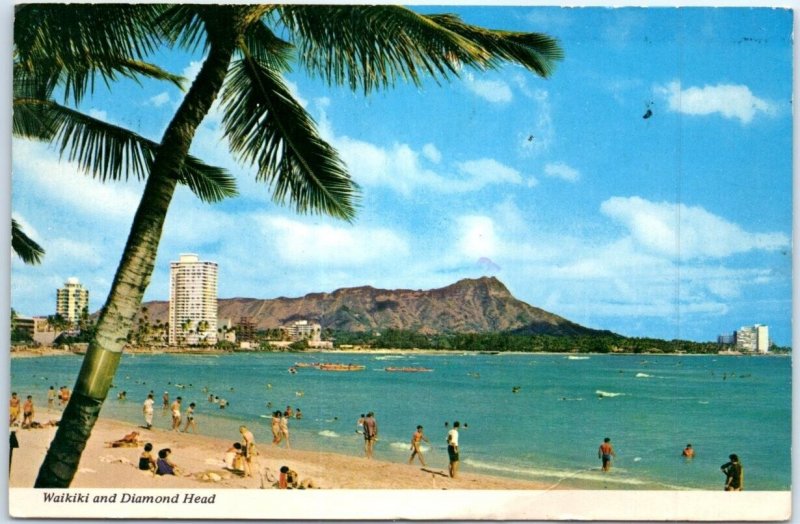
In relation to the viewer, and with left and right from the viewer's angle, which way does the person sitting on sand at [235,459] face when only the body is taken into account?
facing away from the viewer and to the right of the viewer

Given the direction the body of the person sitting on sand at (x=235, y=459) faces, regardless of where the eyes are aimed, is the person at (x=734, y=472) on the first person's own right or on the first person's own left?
on the first person's own right

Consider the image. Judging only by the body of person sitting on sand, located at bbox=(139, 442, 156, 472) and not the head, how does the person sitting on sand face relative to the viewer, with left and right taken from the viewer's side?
facing away from the viewer and to the right of the viewer

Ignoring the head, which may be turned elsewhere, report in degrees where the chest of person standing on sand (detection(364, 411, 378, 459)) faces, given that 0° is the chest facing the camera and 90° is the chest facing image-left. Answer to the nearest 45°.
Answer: approximately 180°

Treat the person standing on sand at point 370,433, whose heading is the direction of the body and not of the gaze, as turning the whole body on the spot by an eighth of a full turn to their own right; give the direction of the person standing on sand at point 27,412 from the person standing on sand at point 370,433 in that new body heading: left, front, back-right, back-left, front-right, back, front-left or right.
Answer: back-left

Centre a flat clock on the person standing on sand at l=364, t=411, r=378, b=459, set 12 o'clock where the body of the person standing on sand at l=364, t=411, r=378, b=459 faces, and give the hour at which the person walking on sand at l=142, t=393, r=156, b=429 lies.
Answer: the person walking on sand at l=142, t=393, r=156, b=429 is roughly at 9 o'clock from the person standing on sand at l=364, t=411, r=378, b=459.
